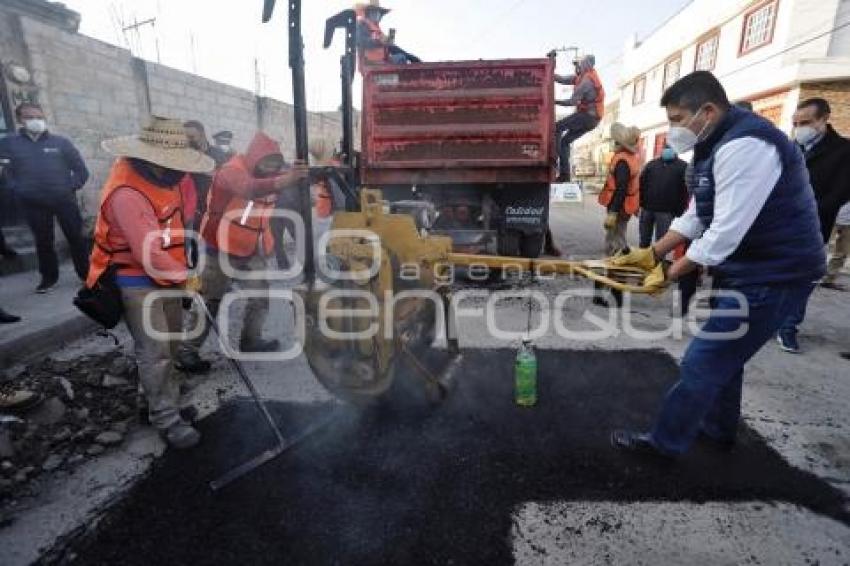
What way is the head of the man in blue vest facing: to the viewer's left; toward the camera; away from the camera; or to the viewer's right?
to the viewer's left

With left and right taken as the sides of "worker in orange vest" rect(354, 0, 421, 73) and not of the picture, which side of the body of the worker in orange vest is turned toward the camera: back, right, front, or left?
right

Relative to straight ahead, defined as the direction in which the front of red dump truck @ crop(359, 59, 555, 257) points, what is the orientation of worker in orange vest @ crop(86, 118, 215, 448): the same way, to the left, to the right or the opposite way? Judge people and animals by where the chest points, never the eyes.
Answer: to the right

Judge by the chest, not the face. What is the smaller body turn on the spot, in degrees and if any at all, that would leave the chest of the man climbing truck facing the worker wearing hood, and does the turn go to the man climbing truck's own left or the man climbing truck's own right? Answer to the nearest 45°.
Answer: approximately 45° to the man climbing truck's own left

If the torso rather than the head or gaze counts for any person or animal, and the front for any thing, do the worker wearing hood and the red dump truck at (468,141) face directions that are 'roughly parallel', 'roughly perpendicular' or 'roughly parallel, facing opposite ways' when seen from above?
roughly perpendicular

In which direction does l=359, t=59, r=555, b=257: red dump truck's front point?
away from the camera

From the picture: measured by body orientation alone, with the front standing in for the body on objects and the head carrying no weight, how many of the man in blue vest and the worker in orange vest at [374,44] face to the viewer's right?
1

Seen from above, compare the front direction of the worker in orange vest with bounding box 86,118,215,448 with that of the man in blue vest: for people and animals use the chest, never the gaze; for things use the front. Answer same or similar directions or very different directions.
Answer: very different directions

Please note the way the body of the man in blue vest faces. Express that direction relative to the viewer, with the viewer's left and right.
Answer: facing to the left of the viewer

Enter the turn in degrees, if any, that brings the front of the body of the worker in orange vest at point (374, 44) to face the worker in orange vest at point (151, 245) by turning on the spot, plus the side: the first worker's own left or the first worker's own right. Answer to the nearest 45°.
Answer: approximately 90° to the first worker's own right

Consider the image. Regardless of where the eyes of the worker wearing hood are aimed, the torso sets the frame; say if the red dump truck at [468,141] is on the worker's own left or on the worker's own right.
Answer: on the worker's own left

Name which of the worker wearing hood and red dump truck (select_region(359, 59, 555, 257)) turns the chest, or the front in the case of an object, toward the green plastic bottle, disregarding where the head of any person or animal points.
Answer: the worker wearing hood

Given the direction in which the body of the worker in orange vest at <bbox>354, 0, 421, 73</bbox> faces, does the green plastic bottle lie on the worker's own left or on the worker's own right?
on the worker's own right

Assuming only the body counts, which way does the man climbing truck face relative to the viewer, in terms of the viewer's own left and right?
facing to the left of the viewer
